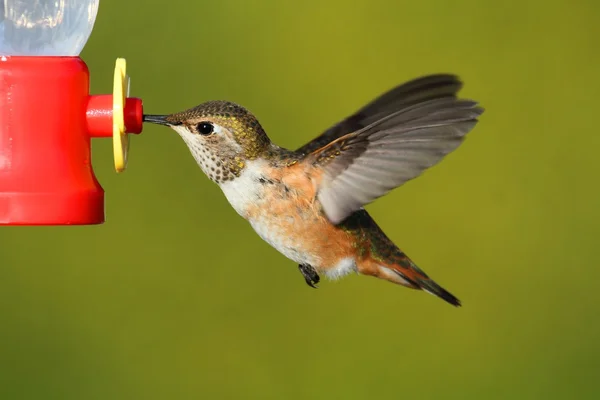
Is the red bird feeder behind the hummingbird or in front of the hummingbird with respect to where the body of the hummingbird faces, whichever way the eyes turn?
in front

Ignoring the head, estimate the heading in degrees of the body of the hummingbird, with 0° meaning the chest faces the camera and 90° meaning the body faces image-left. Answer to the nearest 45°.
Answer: approximately 90°
